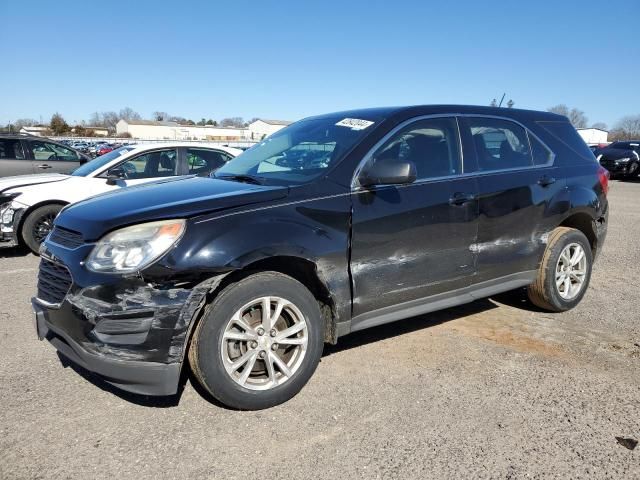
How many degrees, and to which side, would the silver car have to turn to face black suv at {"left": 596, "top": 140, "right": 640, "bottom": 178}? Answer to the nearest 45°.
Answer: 0° — it already faces it

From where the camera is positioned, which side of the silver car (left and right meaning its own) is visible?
right

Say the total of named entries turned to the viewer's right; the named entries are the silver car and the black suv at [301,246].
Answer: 1

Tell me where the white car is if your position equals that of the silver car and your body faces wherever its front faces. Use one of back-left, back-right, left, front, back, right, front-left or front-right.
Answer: right

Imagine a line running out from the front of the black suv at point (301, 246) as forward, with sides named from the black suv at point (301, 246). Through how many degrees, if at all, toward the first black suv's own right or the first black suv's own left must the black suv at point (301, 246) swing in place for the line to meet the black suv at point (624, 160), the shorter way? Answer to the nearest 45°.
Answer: approximately 180°

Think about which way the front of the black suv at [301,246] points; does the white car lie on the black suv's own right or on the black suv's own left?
on the black suv's own right

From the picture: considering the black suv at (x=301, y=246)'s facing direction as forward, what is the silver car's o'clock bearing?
The silver car is roughly at 3 o'clock from the black suv.

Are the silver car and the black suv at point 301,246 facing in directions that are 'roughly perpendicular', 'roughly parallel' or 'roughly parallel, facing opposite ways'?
roughly parallel, facing opposite ways

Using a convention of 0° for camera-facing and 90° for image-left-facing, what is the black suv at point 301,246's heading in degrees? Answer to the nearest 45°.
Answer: approximately 45°
